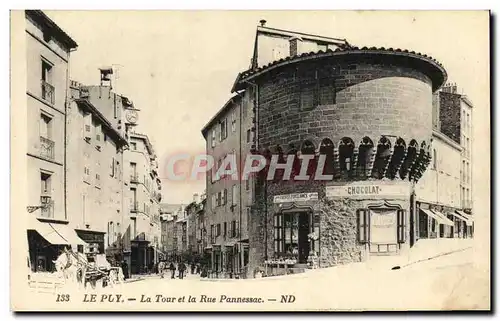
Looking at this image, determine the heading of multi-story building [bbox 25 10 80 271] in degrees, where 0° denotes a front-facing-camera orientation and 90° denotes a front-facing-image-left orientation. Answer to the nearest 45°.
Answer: approximately 315°

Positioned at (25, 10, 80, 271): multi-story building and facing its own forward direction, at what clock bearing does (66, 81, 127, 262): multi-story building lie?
(66, 81, 127, 262): multi-story building is roughly at 10 o'clock from (25, 10, 80, 271): multi-story building.

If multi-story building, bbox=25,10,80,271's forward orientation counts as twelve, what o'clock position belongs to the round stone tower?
The round stone tower is roughly at 11 o'clock from the multi-story building.

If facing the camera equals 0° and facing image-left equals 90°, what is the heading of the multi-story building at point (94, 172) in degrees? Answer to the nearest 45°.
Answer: approximately 315°

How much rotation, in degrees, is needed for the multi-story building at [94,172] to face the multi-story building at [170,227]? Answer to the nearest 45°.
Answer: approximately 45° to its left
